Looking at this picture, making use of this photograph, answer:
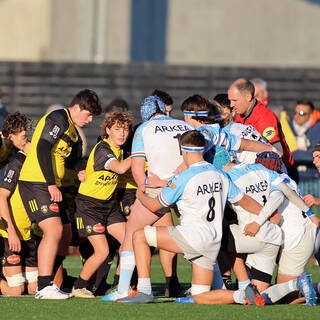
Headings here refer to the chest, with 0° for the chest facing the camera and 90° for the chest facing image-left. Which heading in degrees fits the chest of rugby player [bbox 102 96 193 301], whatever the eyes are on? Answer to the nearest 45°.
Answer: approximately 135°

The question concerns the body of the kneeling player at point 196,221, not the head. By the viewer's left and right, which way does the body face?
facing away from the viewer and to the left of the viewer

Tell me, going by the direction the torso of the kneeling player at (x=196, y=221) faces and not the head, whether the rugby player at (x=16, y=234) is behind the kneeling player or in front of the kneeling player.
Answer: in front

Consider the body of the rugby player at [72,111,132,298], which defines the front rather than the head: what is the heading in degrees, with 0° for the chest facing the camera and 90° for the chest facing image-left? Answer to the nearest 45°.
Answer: approximately 315°

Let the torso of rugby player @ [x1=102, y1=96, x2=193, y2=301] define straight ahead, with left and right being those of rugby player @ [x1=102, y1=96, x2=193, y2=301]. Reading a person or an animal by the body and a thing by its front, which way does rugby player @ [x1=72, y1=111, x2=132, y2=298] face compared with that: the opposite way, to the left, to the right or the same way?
the opposite way
